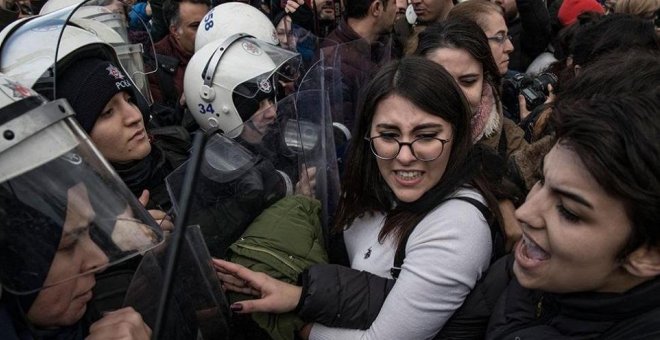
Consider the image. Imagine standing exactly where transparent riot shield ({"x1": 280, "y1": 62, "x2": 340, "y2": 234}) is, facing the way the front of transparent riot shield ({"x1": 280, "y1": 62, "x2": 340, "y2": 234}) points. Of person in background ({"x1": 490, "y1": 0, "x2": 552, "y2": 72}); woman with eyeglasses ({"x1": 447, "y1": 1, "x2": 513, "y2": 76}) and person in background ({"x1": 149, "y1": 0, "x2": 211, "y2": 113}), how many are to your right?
0

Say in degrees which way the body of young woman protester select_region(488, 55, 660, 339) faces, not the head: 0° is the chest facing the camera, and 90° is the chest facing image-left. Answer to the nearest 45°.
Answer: approximately 45°

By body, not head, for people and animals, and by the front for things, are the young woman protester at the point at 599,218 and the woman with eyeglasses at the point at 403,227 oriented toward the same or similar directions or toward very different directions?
same or similar directions

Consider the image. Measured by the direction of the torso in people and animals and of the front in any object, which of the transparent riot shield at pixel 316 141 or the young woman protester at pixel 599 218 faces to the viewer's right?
the transparent riot shield

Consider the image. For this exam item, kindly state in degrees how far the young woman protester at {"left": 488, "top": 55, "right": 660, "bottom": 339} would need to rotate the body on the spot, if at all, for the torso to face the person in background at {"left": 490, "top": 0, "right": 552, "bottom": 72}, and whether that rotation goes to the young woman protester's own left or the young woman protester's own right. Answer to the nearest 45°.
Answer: approximately 135° to the young woman protester's own right

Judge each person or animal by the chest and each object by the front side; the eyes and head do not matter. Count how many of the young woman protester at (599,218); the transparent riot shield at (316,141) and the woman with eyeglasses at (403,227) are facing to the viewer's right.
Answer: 1

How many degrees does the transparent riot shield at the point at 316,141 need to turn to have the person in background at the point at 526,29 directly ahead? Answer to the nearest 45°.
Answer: approximately 45° to its left

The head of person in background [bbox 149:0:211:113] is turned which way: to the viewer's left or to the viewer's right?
to the viewer's right

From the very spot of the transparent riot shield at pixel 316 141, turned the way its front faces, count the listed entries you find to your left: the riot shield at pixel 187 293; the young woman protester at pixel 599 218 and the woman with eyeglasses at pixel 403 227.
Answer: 0

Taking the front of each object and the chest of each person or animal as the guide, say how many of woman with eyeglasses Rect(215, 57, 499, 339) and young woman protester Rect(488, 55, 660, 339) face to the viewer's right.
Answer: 0

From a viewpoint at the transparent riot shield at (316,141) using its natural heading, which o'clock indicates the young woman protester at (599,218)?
The young woman protester is roughly at 2 o'clock from the transparent riot shield.

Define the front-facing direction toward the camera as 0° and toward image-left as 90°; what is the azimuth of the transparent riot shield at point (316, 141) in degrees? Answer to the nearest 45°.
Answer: approximately 270°

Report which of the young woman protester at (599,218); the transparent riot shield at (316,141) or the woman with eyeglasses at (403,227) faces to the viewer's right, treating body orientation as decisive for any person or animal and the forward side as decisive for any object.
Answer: the transparent riot shield

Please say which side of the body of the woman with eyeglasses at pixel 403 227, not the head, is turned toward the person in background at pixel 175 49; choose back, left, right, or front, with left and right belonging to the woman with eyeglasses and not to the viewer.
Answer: right

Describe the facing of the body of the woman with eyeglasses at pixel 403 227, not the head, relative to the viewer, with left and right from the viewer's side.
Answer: facing the viewer and to the left of the viewer
